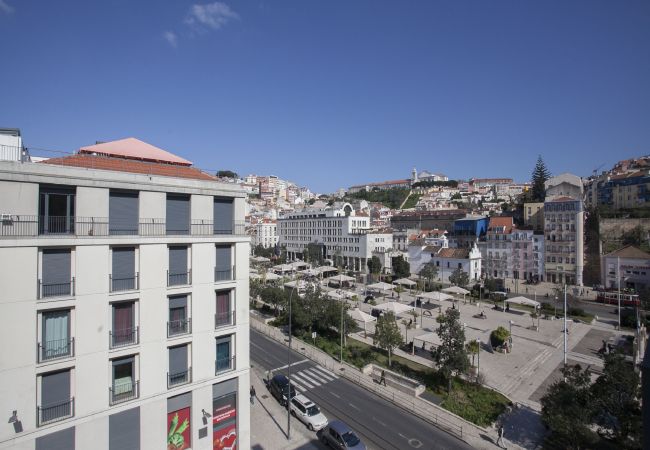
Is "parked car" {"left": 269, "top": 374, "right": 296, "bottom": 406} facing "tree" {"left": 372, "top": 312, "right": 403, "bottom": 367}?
no

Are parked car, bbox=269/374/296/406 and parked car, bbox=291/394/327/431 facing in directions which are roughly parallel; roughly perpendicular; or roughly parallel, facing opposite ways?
roughly parallel

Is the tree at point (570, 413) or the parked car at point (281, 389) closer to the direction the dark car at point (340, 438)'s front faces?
the tree

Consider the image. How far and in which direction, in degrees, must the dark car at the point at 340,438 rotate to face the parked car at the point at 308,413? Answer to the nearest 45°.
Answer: approximately 180°

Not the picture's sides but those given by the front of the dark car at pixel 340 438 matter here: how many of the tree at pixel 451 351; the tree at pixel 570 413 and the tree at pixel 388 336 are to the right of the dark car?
0

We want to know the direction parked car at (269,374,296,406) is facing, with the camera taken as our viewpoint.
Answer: facing the viewer and to the right of the viewer

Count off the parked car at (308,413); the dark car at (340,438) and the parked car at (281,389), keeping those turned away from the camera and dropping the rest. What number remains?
0

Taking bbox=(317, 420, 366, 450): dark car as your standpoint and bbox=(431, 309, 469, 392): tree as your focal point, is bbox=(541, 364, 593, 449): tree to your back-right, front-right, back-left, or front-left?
front-right

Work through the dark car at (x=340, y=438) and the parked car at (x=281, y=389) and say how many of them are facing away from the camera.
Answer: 0

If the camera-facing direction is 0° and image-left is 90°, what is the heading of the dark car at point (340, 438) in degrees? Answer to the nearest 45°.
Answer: approximately 315°

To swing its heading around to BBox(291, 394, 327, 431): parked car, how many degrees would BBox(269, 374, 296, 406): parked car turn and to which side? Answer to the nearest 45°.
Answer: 0° — it already faces it

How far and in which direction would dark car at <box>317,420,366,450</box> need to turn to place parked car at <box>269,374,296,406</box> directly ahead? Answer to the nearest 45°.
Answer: approximately 180°

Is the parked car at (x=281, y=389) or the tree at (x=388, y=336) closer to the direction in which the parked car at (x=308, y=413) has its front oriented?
the tree

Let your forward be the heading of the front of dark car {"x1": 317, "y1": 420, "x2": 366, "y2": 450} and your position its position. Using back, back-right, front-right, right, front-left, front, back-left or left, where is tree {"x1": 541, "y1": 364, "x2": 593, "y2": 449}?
front-left

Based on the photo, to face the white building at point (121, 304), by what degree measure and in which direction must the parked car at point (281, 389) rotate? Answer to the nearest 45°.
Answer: approximately 90° to its right

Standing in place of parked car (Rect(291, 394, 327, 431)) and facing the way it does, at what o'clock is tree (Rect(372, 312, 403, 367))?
The tree is roughly at 9 o'clock from the parked car.

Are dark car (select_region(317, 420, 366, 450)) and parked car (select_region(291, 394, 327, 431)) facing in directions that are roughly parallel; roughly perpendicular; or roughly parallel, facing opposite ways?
roughly parallel

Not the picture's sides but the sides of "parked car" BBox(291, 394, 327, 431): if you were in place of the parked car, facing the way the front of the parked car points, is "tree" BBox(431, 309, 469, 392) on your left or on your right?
on your left
